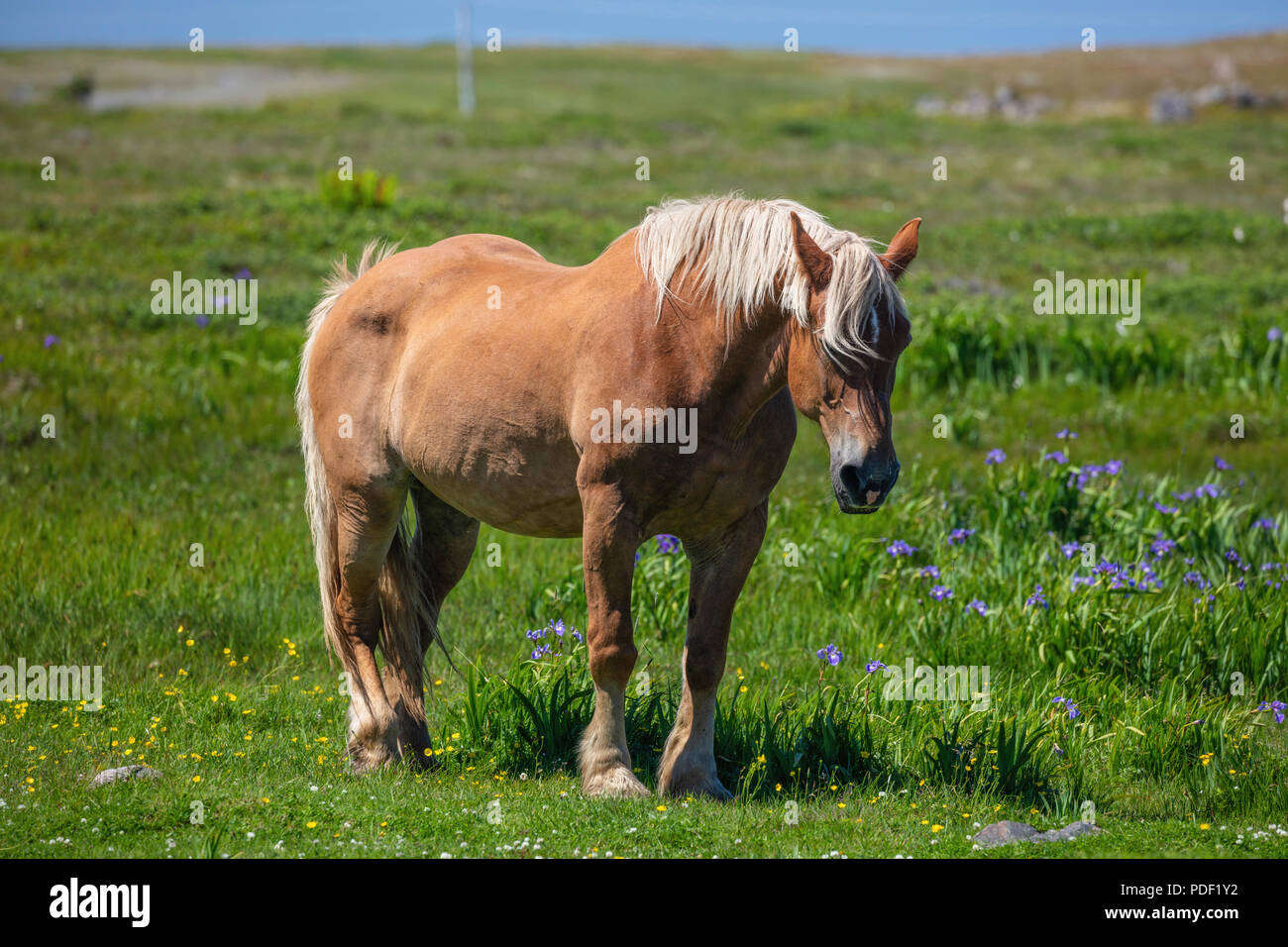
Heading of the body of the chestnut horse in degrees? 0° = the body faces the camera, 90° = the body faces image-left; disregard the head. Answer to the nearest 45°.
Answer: approximately 315°

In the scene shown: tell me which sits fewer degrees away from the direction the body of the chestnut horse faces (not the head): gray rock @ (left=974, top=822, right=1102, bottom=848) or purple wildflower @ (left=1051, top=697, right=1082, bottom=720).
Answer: the gray rock

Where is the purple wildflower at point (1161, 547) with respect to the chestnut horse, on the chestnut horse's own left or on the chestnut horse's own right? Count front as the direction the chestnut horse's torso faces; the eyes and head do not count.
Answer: on the chestnut horse's own left

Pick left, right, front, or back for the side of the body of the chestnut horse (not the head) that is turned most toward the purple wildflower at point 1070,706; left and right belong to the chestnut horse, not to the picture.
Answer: front

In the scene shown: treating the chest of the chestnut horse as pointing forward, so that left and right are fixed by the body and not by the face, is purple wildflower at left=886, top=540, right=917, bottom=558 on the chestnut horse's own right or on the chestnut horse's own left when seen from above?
on the chestnut horse's own left

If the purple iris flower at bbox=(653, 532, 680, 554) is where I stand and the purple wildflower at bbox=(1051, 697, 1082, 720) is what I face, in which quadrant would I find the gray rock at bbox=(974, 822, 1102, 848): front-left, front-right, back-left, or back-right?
front-right

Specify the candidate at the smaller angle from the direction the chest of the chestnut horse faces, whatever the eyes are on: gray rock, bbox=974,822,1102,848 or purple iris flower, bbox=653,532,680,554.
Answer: the gray rock

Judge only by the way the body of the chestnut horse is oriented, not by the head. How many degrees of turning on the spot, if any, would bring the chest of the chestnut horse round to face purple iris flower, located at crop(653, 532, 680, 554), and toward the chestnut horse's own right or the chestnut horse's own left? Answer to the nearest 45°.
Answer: approximately 135° to the chestnut horse's own left

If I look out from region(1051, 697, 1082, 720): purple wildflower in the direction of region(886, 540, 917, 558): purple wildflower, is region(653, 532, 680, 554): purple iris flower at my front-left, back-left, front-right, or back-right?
front-left

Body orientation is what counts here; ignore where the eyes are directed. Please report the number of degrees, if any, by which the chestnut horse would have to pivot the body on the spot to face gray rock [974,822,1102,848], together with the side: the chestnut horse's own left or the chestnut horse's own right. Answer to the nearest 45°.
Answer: approximately 45° to the chestnut horse's own left
